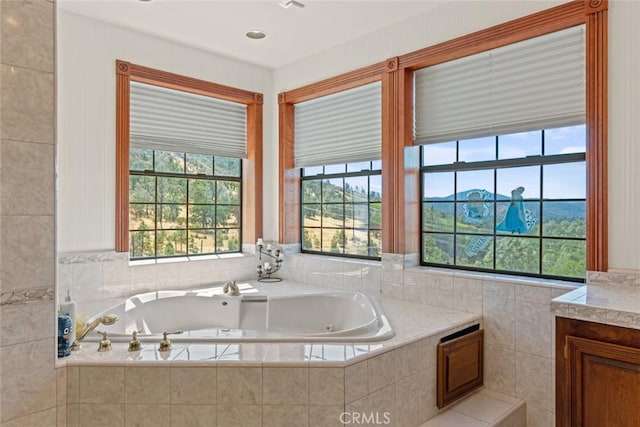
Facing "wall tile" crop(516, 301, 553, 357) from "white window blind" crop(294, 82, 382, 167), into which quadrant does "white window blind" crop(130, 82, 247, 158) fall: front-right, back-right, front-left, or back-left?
back-right

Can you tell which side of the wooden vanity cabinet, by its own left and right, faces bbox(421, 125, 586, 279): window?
right

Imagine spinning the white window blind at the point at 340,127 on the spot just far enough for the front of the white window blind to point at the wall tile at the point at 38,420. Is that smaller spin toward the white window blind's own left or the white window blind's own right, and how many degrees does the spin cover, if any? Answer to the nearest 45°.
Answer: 0° — it already faces it

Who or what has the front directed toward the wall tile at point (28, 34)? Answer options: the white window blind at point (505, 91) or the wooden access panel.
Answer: the white window blind

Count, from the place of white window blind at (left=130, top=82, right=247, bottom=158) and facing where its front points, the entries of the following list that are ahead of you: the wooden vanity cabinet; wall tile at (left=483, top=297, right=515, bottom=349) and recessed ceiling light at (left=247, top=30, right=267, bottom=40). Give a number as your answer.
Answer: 3

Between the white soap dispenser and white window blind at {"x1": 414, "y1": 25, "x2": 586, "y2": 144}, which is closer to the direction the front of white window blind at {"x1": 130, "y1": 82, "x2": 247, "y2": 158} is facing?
the white window blind

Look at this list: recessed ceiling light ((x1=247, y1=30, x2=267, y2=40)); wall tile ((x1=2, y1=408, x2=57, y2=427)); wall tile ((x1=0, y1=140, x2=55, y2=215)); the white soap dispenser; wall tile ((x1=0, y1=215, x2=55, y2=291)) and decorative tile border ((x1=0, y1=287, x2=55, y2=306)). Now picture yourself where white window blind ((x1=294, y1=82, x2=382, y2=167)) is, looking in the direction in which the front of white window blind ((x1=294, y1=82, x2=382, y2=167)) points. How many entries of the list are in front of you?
6

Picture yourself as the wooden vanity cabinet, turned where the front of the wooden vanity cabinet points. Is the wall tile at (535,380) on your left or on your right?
on your right

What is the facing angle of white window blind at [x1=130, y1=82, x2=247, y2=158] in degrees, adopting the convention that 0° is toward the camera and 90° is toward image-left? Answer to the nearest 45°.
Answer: approximately 315°

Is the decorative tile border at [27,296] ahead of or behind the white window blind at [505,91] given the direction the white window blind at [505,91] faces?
ahead

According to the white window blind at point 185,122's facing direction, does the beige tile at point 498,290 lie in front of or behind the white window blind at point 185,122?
in front
